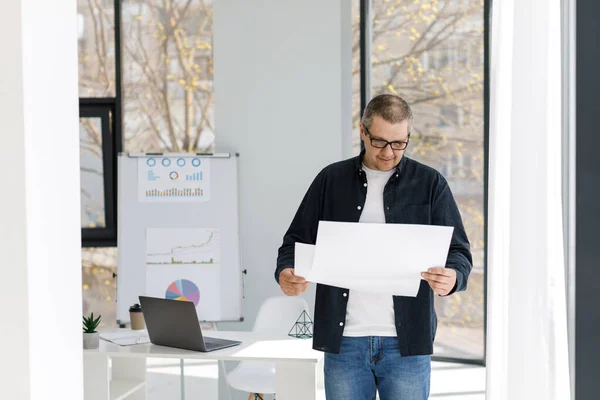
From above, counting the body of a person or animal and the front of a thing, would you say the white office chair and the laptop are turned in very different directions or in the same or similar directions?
very different directions

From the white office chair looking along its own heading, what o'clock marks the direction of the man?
The man is roughly at 10 o'clock from the white office chair.

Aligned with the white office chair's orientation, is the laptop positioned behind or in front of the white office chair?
in front

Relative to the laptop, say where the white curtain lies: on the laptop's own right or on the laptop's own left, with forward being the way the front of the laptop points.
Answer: on the laptop's own right

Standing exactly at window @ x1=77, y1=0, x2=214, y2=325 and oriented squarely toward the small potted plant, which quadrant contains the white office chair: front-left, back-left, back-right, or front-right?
front-left

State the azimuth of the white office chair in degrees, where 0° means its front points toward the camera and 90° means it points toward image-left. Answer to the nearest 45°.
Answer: approximately 45°

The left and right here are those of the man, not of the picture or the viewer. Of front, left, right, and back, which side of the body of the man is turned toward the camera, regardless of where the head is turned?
front

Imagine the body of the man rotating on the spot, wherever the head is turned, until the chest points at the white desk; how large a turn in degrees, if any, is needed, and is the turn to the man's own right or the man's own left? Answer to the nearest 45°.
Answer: approximately 135° to the man's own right

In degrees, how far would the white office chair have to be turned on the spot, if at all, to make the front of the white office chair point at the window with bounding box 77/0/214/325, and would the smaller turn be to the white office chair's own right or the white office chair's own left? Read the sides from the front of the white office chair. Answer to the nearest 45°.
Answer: approximately 90° to the white office chair's own right

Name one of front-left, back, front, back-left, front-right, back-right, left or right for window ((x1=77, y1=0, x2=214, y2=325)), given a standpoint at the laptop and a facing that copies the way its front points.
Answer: front-left

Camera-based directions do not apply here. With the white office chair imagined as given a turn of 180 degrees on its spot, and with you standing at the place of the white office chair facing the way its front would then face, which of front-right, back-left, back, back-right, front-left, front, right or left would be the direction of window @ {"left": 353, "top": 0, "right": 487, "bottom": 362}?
front

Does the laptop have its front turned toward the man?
no

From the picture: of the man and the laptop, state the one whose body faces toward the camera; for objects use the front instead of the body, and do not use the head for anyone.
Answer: the man

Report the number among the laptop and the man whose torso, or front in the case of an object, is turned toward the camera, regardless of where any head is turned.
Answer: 1

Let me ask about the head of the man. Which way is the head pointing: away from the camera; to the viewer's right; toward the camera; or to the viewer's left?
toward the camera

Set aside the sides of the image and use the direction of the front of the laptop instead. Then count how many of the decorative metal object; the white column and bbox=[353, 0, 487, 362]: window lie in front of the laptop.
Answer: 2

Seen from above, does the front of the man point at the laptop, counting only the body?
no

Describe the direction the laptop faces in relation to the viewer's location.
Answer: facing away from the viewer and to the right of the viewer
